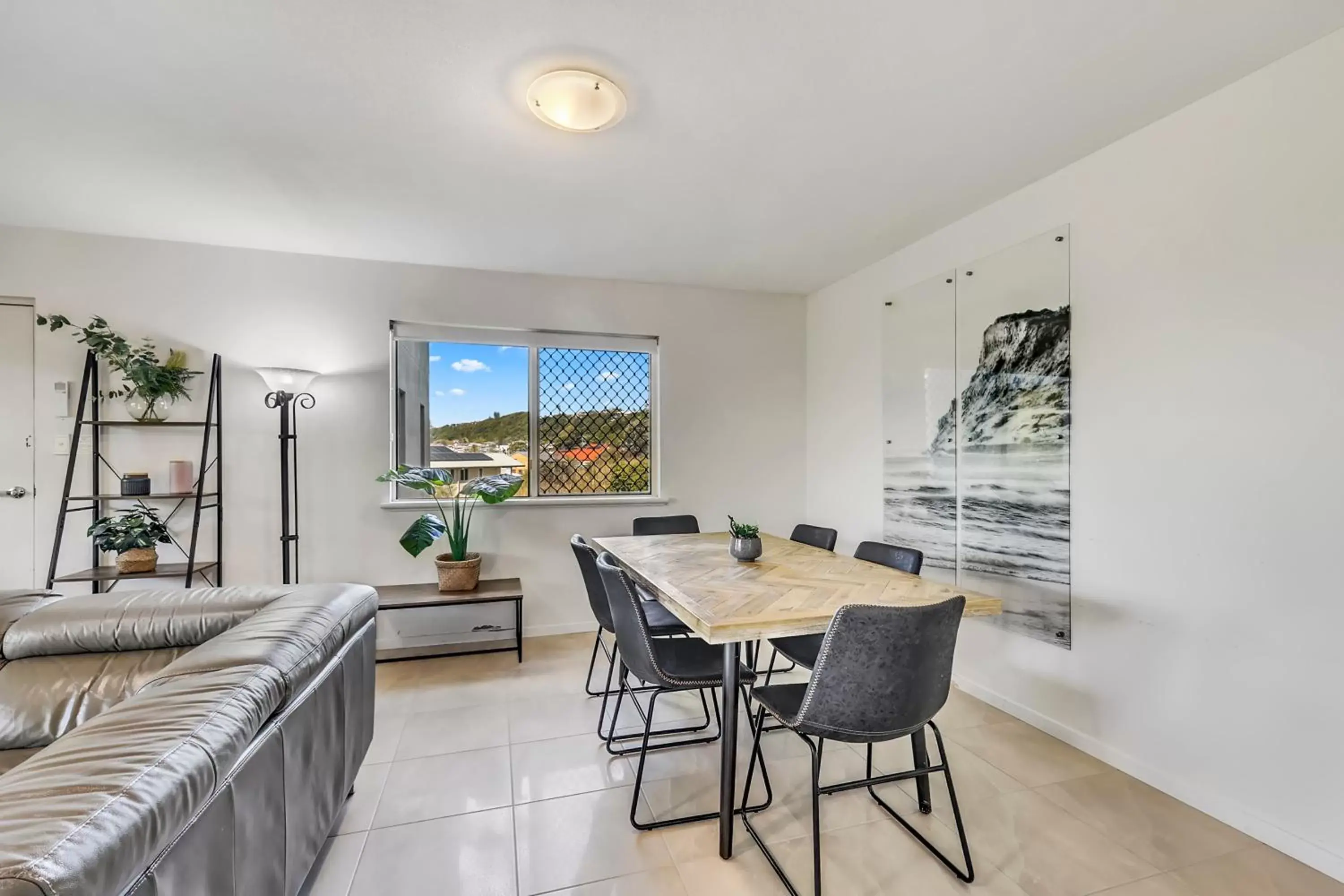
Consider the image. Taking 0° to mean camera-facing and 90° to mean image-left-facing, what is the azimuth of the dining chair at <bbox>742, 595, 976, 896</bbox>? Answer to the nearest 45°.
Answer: approximately 135°

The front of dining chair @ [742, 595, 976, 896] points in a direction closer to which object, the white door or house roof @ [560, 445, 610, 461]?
the house roof

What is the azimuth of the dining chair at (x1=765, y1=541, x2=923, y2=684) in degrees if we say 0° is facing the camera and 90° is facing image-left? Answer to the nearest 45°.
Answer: approximately 45°

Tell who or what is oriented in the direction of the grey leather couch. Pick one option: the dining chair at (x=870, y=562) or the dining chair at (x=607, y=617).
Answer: the dining chair at (x=870, y=562)

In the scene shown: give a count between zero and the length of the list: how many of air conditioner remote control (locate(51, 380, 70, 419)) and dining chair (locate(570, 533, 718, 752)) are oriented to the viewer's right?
1

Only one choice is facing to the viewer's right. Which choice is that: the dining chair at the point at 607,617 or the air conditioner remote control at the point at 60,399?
the dining chair

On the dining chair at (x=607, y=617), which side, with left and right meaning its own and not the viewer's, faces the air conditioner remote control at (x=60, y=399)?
back

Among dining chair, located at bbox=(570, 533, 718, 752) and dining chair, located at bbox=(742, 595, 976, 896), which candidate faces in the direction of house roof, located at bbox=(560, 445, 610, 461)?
dining chair, located at bbox=(742, 595, 976, 896)

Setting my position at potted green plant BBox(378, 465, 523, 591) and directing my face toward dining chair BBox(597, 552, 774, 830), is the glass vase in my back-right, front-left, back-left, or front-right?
back-right

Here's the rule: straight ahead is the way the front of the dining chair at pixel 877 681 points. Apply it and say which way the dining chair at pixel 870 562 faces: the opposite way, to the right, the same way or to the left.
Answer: to the left

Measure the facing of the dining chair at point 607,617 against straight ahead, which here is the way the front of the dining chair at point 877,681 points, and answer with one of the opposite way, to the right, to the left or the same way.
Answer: to the right
